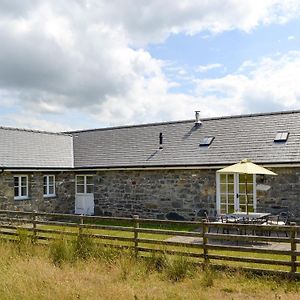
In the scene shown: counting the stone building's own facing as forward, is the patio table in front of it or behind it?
in front

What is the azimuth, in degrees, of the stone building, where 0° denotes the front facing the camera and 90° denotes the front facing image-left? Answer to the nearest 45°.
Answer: approximately 0°

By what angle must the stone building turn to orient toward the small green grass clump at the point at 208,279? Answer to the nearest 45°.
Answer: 0° — it already faces it

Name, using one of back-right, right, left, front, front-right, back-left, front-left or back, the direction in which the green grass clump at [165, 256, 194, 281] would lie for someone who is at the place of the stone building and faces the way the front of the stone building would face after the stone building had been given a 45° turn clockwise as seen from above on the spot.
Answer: front-left

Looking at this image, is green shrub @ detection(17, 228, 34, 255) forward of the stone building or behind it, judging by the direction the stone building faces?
forward

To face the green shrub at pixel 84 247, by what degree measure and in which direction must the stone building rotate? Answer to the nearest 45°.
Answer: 0° — it already faces it

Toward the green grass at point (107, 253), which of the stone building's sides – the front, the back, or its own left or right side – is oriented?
front

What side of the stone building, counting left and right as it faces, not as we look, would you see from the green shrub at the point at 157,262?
front
